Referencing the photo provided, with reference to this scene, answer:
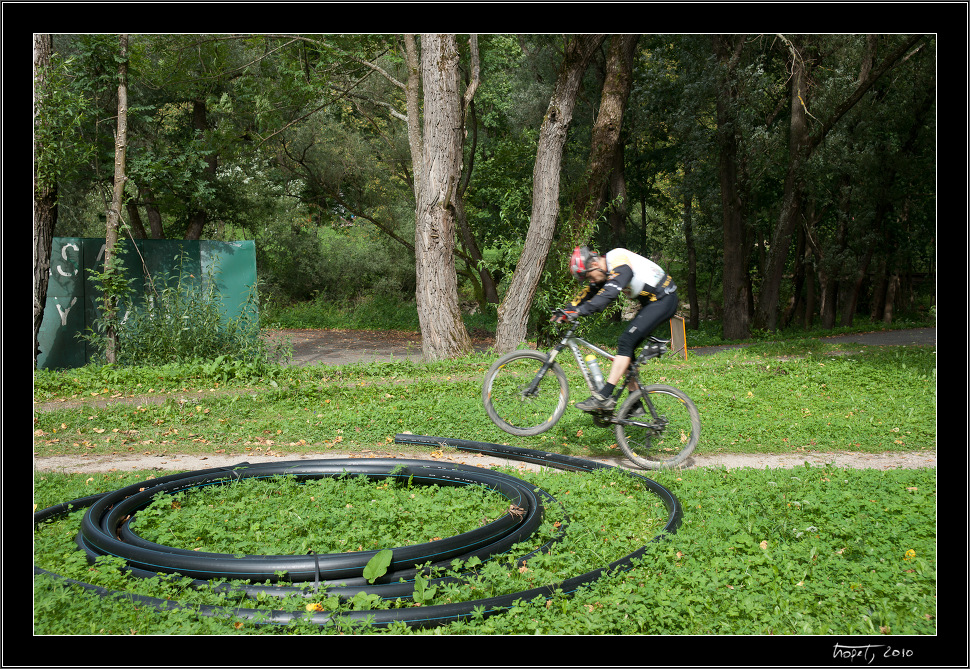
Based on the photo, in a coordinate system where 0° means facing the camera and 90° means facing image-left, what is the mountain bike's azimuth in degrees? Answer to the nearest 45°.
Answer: approximately 90°

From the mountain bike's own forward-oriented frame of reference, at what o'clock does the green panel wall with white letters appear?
The green panel wall with white letters is roughly at 1 o'clock from the mountain bike.

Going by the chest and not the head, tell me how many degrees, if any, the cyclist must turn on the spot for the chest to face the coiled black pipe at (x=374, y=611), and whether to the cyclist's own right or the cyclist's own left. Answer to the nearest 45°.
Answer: approximately 45° to the cyclist's own left

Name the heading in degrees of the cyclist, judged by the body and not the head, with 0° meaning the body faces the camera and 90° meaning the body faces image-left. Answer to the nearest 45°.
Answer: approximately 90°
